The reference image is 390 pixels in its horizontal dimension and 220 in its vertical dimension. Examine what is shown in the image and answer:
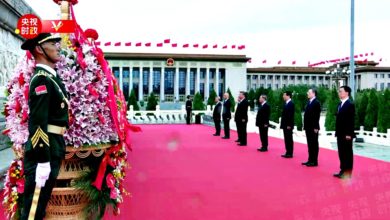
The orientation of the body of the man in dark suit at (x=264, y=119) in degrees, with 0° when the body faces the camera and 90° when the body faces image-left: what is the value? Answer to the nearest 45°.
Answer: approximately 90°

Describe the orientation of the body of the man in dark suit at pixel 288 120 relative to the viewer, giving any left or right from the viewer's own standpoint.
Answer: facing to the left of the viewer

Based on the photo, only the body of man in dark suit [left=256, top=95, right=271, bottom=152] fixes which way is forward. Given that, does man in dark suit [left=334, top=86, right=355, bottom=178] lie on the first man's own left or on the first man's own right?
on the first man's own left

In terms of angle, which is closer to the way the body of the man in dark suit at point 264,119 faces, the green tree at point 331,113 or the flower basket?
the flower basket

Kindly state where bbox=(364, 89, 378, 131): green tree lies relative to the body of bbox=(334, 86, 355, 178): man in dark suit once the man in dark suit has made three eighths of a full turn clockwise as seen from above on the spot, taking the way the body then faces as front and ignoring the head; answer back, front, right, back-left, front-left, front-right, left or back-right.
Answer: front

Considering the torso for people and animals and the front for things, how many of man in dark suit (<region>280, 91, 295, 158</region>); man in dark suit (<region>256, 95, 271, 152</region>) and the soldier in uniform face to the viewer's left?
2
